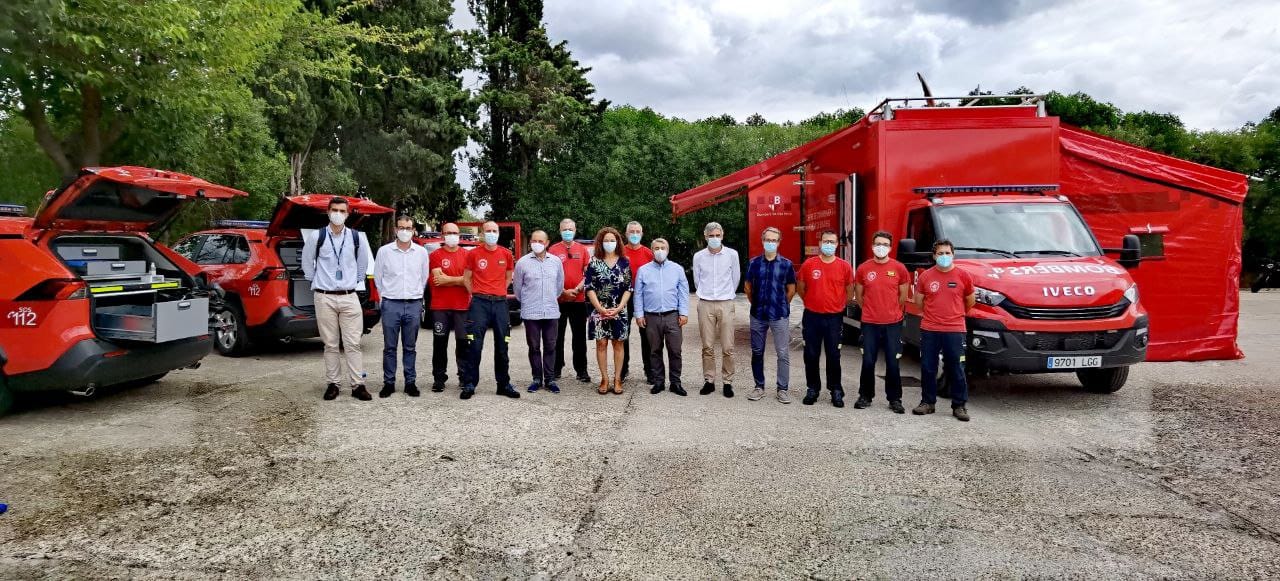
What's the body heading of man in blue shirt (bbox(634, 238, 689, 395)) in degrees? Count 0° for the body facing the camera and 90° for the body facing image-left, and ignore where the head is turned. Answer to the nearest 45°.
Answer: approximately 0°

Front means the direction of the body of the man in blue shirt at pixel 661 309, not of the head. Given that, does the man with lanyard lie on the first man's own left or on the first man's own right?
on the first man's own right

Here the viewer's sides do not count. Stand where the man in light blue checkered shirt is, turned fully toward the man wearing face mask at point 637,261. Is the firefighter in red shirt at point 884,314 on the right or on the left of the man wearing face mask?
right

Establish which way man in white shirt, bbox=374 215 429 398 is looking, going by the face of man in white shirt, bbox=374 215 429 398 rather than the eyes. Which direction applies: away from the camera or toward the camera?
toward the camera

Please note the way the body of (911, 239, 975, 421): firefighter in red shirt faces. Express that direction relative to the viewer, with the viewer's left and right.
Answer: facing the viewer

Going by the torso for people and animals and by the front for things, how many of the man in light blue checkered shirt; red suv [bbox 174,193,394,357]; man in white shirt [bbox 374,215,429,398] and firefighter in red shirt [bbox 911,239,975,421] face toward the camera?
3

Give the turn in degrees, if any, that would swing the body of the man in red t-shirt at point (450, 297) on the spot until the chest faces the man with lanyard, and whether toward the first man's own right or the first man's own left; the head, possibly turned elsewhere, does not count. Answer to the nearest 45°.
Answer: approximately 90° to the first man's own right

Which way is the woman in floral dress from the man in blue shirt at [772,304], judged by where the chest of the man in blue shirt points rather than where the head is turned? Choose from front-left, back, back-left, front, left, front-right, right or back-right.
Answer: right

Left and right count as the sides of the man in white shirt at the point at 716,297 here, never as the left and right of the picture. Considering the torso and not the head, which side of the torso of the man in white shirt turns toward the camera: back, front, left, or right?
front

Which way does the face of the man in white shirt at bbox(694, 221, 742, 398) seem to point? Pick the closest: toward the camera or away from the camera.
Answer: toward the camera

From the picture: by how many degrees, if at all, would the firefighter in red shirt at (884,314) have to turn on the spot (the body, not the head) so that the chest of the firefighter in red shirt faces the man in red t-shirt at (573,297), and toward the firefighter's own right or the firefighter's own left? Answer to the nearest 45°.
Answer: approximately 90° to the firefighter's own right

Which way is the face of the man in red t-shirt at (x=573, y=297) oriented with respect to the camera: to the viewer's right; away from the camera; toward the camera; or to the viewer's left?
toward the camera

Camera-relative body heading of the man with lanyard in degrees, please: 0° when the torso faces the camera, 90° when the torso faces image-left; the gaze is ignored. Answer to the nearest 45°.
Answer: approximately 0°

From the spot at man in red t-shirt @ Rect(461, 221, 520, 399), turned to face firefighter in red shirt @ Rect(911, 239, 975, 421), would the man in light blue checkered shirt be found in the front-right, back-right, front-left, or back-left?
front-left

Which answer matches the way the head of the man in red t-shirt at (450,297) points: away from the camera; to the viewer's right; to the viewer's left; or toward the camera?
toward the camera

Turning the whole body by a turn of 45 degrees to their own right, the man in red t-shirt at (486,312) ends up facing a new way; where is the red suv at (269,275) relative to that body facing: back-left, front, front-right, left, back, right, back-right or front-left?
right

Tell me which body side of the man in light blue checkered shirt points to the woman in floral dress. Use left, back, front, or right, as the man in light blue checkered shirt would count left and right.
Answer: left

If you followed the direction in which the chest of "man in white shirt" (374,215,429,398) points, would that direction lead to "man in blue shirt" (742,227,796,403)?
no

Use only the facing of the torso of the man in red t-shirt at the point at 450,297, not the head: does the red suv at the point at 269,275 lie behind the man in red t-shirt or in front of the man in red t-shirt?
behind

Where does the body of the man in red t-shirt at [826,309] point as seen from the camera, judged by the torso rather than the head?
toward the camera

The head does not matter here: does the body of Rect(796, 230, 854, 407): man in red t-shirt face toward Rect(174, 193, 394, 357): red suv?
no
